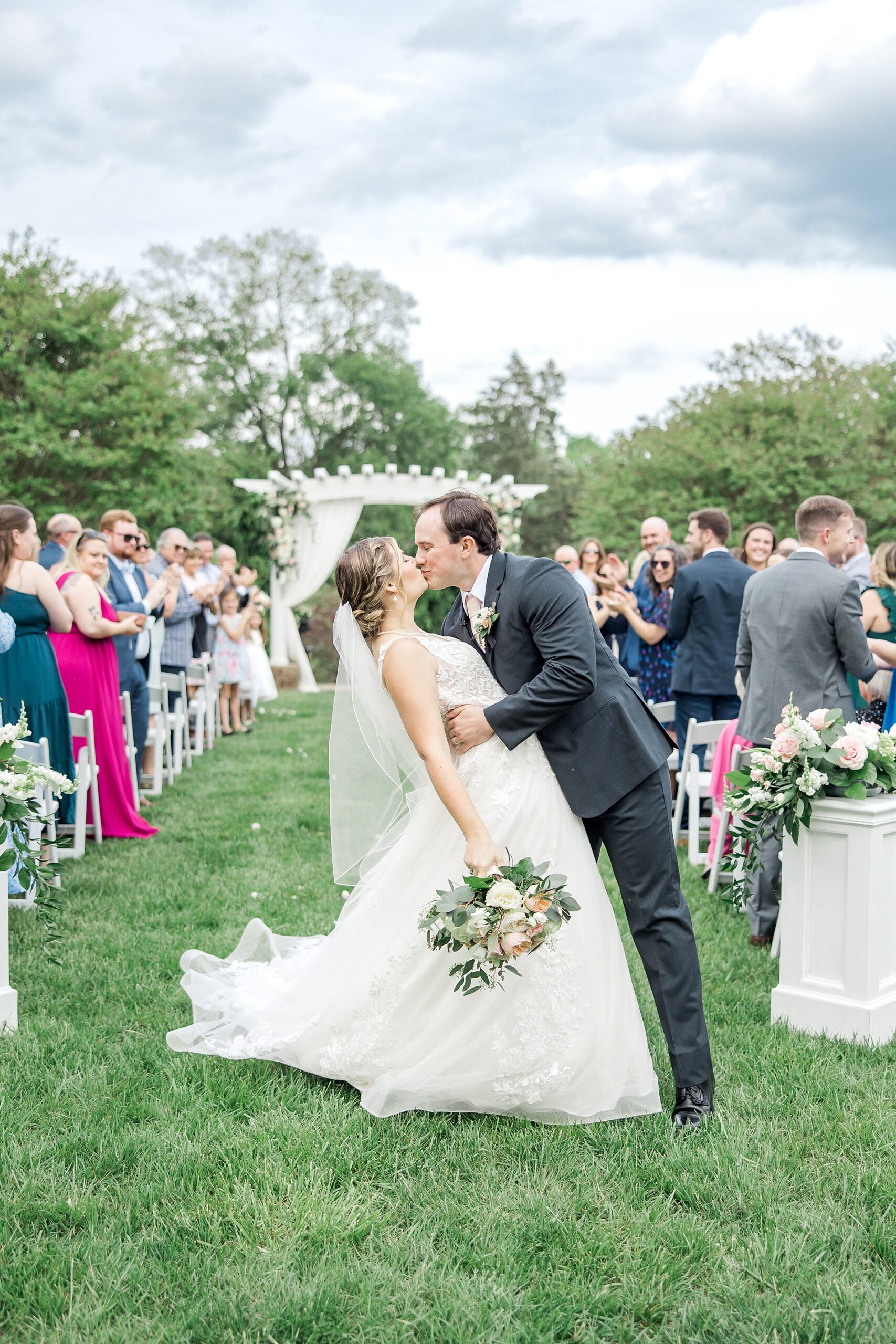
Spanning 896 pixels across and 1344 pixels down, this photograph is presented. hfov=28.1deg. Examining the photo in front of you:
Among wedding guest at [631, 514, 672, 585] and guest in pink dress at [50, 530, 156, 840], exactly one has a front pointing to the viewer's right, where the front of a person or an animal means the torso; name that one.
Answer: the guest in pink dress

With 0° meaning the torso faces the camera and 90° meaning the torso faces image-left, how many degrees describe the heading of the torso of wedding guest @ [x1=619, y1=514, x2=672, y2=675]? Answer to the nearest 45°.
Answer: approximately 45°

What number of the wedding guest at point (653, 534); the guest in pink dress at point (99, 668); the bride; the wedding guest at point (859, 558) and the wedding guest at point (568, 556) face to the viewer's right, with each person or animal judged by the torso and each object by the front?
2

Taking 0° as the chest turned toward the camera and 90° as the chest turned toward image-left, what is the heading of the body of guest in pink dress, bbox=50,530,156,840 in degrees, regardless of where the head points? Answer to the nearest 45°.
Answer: approximately 270°

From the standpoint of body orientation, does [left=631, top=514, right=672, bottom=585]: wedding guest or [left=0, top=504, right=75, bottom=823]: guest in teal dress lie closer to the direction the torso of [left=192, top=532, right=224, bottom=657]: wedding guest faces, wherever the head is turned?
the wedding guest

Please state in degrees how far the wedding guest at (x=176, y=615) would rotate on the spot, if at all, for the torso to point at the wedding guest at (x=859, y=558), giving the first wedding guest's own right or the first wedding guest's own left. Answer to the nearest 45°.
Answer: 0° — they already face them

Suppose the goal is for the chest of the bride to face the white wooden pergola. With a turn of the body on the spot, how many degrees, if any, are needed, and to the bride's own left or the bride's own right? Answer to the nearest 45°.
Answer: approximately 90° to the bride's own left

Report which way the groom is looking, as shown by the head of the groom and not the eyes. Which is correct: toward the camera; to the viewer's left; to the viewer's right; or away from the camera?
to the viewer's left

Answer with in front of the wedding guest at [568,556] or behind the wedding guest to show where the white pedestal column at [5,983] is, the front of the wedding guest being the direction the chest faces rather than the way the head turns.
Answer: in front

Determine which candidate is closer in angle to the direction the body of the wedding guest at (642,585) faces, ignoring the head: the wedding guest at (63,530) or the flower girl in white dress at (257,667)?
the wedding guest

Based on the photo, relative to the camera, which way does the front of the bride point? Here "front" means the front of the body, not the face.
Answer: to the viewer's right

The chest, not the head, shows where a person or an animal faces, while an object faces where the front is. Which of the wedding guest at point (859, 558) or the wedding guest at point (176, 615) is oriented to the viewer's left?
the wedding guest at point (859, 558)
